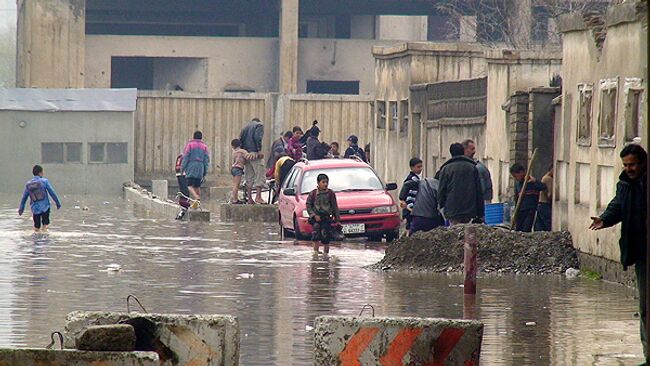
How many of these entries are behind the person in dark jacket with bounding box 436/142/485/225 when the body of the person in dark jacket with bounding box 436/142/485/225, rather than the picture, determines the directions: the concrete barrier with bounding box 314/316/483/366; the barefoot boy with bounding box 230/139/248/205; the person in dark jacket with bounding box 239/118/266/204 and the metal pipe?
2

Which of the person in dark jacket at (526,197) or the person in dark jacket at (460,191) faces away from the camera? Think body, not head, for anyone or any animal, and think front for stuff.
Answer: the person in dark jacket at (460,191)

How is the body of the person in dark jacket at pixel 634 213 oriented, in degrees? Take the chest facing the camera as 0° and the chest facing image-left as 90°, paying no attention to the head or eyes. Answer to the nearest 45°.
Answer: approximately 45°

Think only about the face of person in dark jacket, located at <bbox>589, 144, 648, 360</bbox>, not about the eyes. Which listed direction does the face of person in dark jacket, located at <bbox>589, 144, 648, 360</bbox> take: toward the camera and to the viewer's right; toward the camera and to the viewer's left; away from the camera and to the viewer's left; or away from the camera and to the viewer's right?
toward the camera and to the viewer's left

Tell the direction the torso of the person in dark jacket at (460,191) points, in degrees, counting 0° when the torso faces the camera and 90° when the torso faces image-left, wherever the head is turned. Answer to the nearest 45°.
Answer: approximately 180°

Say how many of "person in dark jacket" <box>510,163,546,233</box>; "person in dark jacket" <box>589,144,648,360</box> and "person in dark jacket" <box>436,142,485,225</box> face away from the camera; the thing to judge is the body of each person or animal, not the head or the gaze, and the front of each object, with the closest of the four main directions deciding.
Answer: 1

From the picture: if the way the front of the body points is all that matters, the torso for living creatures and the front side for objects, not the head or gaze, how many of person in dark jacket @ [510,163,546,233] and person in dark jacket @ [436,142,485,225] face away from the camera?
1

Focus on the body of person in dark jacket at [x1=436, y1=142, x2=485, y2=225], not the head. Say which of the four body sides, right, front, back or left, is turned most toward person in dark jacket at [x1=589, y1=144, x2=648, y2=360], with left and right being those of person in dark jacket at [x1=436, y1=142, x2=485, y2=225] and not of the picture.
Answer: back

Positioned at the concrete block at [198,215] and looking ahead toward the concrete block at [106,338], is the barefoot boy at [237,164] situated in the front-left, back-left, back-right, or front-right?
back-left

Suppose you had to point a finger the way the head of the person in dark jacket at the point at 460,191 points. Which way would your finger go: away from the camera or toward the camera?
away from the camera
